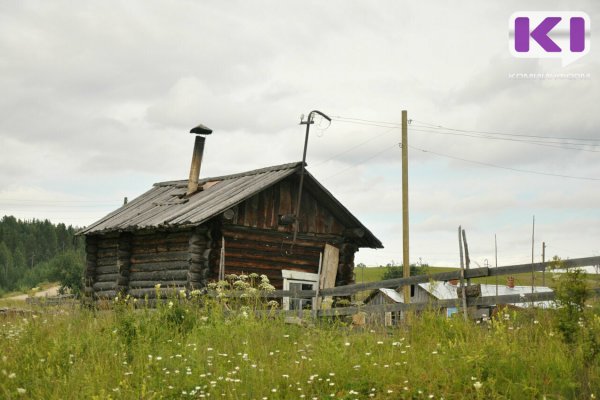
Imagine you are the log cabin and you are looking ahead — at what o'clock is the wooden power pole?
The wooden power pole is roughly at 10 o'clock from the log cabin.

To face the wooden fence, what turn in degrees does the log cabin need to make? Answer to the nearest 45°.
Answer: approximately 45° to its right

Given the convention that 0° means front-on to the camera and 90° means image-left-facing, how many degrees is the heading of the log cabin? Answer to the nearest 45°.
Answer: approximately 315°

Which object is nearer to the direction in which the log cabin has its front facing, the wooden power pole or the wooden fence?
the wooden fence
